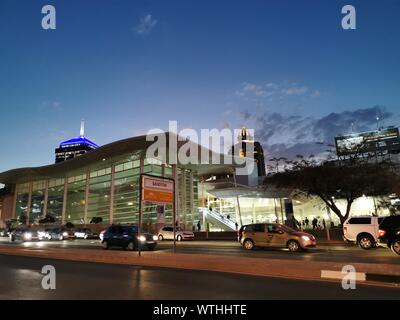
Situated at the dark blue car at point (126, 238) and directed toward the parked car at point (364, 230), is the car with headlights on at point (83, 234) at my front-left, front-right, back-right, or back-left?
back-left

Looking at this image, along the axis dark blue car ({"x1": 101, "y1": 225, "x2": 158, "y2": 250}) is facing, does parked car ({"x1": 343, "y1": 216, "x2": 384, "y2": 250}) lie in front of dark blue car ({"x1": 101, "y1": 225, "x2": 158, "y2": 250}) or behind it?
in front

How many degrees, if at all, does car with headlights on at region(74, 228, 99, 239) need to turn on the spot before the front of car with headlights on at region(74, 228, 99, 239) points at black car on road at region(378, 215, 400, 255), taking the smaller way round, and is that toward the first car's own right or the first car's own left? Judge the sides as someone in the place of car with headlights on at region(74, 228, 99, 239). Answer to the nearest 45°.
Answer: approximately 90° to the first car's own right

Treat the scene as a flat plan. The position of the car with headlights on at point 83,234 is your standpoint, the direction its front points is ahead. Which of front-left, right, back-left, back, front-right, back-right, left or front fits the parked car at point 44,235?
back-right

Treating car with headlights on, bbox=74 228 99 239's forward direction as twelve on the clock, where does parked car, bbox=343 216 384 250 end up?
parked car, bbox=343 216 384 250 is roughly at 2 o'clock from car with headlights on, bbox=74 228 99 239.
